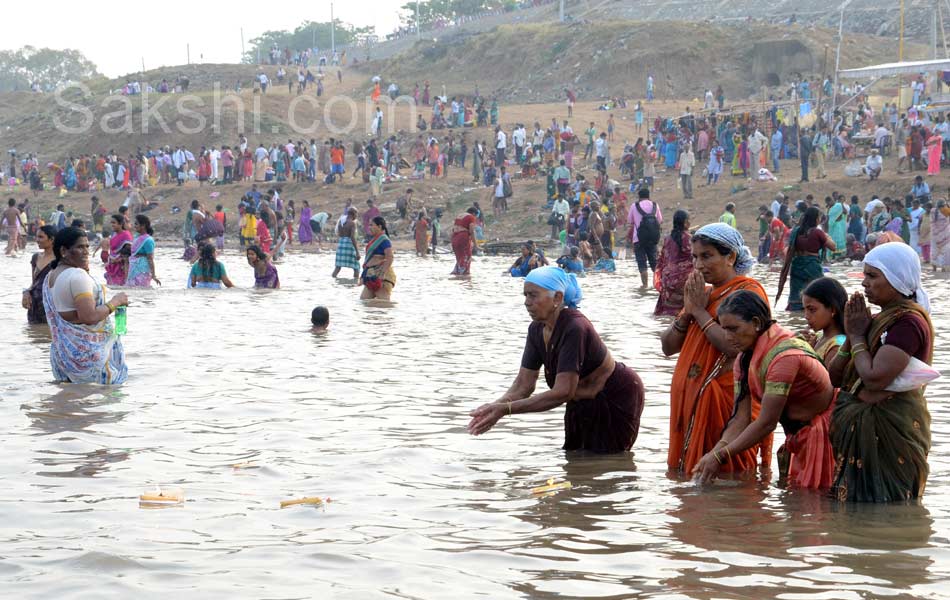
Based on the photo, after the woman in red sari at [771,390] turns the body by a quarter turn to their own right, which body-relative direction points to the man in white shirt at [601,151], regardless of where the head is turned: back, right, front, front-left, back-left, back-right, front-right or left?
front-right

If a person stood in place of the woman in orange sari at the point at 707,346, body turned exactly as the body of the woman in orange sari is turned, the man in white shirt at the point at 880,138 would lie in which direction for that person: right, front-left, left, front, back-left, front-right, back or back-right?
back-right

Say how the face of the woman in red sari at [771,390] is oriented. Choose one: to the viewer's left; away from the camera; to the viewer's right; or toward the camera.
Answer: to the viewer's left

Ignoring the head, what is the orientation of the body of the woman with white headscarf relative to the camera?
to the viewer's left
